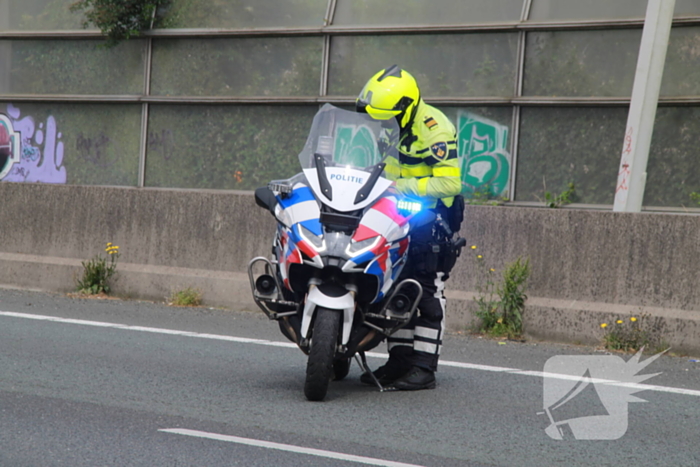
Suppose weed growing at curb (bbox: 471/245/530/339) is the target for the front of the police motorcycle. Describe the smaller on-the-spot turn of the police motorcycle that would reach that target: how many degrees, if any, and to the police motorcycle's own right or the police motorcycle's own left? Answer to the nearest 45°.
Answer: approximately 135° to the police motorcycle's own left

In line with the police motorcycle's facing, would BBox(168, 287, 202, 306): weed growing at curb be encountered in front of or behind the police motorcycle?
behind

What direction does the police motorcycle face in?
toward the camera

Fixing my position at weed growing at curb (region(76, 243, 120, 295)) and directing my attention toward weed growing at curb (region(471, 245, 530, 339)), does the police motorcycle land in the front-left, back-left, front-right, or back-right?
front-right

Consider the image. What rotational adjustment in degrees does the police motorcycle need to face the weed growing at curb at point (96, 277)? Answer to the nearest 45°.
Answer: approximately 135° to its right

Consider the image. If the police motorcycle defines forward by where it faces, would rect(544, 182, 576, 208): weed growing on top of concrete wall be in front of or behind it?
behind

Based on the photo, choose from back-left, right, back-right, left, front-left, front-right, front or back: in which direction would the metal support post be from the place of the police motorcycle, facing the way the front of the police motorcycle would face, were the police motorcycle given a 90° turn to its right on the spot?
back-right
